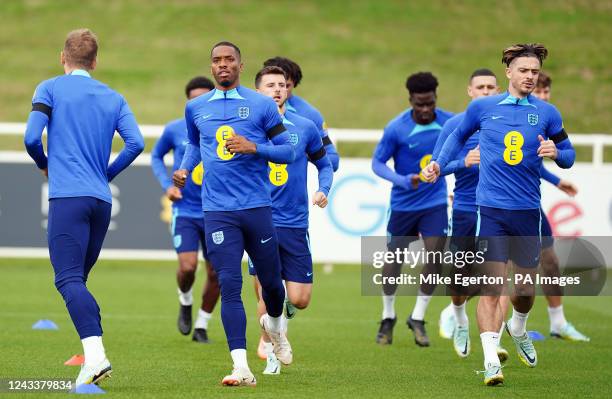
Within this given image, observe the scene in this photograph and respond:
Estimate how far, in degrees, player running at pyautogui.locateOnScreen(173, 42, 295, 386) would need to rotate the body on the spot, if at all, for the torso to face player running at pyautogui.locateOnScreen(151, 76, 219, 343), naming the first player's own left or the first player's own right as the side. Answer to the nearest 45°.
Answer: approximately 180°

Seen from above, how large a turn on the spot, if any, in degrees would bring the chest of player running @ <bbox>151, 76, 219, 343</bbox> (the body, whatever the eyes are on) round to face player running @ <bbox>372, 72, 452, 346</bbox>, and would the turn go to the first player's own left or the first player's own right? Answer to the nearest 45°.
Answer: approximately 90° to the first player's own left

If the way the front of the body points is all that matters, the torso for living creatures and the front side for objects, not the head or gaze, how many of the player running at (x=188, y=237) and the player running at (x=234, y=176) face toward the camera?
2

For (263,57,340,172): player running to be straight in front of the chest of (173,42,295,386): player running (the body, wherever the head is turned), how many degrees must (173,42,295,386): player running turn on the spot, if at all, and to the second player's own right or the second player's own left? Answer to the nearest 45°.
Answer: approximately 180°

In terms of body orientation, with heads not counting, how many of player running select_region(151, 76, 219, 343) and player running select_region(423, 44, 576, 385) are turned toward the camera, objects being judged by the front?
2

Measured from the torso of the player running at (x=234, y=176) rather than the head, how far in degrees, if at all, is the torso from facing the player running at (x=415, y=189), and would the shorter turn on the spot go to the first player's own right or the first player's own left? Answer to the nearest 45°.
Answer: approximately 135° to the first player's own left

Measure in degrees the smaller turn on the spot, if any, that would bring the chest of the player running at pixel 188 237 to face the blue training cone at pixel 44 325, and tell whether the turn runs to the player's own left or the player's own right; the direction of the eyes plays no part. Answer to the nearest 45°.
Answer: approximately 90° to the player's own right

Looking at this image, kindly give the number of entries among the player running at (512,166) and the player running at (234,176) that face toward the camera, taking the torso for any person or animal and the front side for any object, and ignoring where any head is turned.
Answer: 2

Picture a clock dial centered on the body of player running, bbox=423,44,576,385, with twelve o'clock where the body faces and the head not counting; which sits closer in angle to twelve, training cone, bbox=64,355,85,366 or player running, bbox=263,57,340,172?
the training cone
